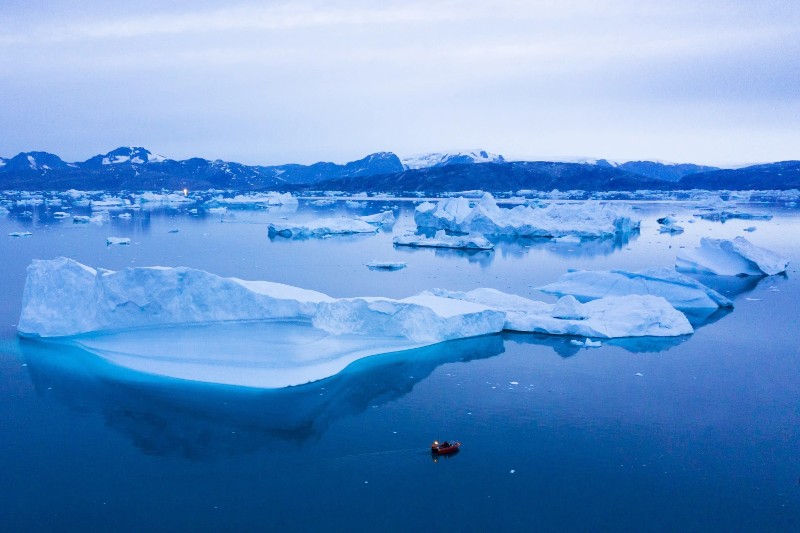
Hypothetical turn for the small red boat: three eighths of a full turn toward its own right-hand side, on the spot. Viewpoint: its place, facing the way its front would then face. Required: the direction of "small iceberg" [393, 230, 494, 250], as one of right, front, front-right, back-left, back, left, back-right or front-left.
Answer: back-right

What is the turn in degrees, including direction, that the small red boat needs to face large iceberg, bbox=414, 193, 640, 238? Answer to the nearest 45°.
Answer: approximately 90° to its left

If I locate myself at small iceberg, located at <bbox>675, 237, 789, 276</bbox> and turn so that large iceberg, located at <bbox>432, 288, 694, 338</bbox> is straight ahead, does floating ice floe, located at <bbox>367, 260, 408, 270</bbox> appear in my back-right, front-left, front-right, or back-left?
front-right

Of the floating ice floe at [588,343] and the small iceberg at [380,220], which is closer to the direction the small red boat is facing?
the floating ice floe

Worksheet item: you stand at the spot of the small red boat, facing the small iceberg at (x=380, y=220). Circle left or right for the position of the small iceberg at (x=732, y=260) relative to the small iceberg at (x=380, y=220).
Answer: right

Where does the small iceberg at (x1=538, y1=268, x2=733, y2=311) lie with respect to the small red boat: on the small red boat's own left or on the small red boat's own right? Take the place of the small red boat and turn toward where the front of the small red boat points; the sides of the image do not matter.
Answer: on the small red boat's own left

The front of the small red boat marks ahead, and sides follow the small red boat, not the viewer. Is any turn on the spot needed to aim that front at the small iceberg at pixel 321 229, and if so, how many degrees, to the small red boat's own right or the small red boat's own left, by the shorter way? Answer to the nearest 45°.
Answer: approximately 90° to the small red boat's own left

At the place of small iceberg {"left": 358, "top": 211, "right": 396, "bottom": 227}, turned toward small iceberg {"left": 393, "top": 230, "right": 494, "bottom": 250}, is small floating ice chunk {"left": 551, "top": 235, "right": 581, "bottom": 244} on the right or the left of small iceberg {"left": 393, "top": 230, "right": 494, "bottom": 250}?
left

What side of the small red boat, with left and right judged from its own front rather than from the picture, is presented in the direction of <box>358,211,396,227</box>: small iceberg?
left

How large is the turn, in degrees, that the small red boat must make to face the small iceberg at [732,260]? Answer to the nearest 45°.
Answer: approximately 45° to its left

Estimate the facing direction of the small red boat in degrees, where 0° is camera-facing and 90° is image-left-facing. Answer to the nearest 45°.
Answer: approximately 270°

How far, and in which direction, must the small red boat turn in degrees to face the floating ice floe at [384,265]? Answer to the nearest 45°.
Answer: approximately 90° to its left

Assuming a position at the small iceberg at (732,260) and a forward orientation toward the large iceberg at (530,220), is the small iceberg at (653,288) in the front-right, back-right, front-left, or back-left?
back-left

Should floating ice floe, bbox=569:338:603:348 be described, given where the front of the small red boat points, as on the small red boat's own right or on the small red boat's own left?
on the small red boat's own left
